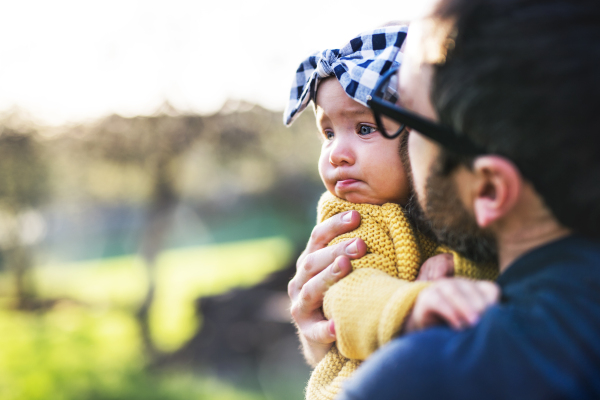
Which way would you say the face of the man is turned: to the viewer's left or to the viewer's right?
to the viewer's left

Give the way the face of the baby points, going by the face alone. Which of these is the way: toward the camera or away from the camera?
toward the camera

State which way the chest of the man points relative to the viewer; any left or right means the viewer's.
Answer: facing away from the viewer and to the left of the viewer
